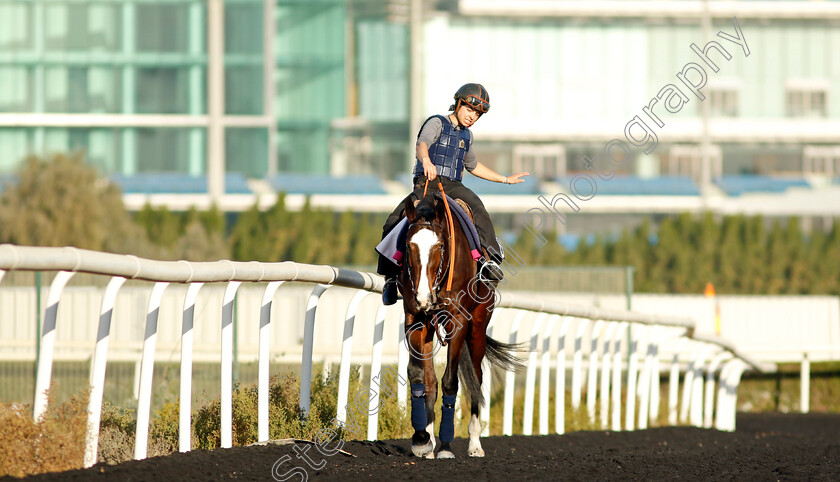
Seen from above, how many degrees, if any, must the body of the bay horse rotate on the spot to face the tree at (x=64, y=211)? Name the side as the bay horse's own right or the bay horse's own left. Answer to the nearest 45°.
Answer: approximately 180°

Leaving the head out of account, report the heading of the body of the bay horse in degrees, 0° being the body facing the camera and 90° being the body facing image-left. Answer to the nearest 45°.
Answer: approximately 0°
